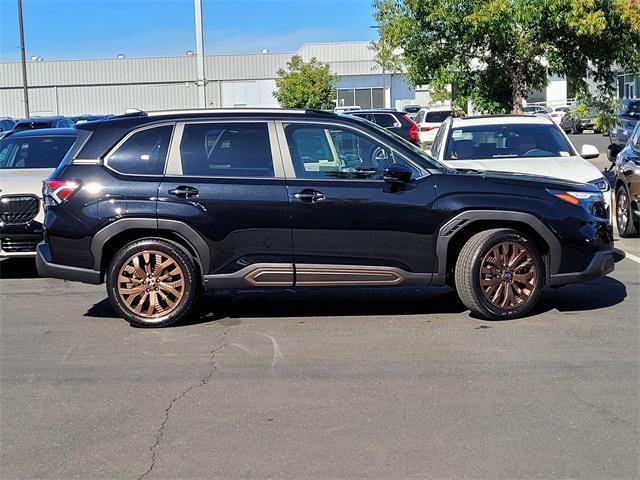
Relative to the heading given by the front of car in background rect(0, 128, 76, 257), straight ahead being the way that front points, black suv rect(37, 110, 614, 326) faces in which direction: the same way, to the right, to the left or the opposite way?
to the left

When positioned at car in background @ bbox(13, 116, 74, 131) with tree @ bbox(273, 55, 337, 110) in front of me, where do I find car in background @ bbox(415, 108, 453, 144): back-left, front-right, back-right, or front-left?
front-right

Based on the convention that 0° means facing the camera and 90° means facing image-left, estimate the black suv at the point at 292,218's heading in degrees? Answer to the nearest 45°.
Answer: approximately 270°

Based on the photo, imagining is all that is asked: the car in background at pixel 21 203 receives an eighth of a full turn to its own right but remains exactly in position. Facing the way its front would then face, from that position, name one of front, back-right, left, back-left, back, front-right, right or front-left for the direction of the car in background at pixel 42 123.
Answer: back-right

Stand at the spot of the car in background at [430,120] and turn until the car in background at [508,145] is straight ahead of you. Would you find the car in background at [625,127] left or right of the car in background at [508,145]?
left

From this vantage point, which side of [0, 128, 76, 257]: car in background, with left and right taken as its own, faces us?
front

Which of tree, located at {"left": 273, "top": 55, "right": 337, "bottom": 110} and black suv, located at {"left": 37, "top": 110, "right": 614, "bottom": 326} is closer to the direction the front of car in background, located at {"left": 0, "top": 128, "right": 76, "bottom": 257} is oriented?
the black suv

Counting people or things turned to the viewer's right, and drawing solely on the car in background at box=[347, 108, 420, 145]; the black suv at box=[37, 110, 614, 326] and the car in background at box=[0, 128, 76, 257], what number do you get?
1

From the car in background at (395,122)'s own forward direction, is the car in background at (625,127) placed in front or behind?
behind
